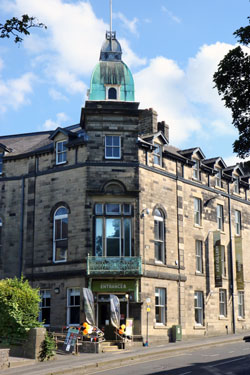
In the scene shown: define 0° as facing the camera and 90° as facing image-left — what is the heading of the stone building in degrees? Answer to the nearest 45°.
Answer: approximately 0°

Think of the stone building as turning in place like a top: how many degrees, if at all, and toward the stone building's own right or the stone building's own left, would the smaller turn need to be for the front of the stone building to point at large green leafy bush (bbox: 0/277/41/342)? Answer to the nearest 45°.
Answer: approximately 45° to the stone building's own right

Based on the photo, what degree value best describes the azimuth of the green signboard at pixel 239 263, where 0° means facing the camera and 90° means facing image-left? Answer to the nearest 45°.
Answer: approximately 0°

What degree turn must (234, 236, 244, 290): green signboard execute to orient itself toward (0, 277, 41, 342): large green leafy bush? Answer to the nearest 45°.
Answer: approximately 45° to its right

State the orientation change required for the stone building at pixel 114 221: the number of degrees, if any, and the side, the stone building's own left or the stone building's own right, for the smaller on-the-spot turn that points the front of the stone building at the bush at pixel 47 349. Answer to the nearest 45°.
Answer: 0° — it already faces it
